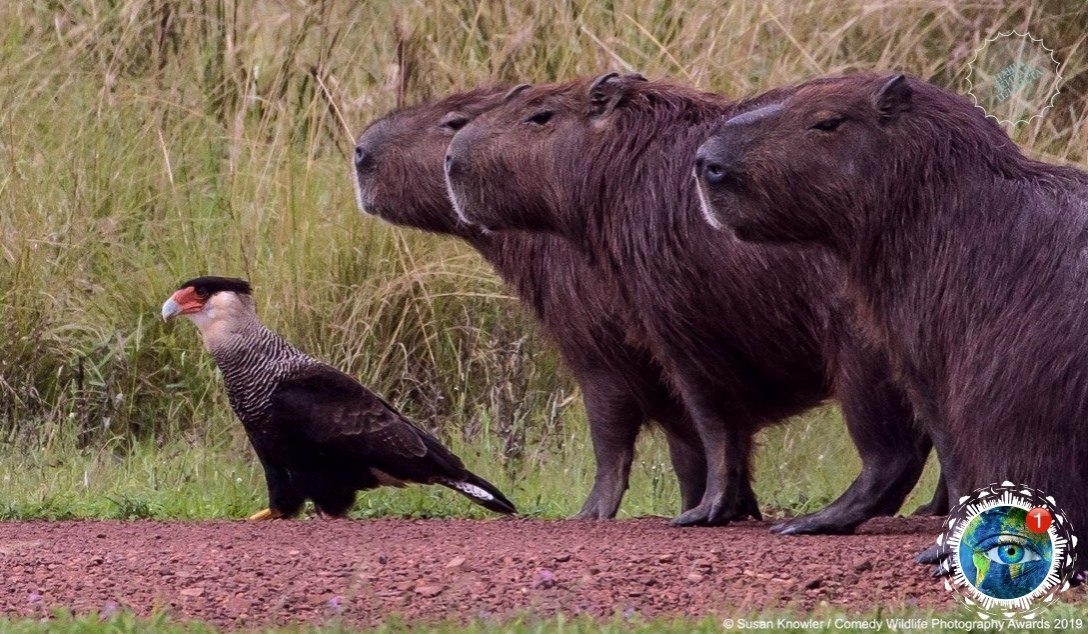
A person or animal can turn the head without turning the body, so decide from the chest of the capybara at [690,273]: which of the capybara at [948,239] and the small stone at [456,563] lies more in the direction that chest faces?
the small stone

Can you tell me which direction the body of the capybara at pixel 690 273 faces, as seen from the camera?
to the viewer's left

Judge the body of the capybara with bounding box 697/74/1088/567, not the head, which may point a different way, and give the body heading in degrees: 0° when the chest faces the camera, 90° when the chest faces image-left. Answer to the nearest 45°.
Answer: approximately 90°

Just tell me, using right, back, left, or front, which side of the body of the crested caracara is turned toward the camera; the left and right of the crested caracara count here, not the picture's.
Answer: left

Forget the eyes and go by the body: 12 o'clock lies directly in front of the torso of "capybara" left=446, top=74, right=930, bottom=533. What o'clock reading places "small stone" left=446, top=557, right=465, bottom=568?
The small stone is roughly at 10 o'clock from the capybara.

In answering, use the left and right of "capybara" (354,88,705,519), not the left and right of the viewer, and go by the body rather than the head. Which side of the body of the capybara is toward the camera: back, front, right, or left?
left

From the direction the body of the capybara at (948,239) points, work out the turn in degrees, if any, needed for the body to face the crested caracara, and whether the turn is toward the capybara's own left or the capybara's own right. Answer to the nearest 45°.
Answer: approximately 45° to the capybara's own right
